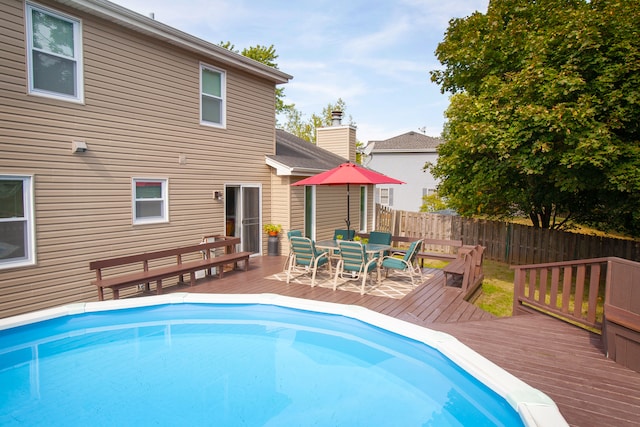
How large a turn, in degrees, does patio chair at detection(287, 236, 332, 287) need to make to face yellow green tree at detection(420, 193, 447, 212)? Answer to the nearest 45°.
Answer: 0° — it already faces it

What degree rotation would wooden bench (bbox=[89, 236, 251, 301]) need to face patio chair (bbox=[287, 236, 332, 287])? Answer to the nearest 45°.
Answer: approximately 45° to its left

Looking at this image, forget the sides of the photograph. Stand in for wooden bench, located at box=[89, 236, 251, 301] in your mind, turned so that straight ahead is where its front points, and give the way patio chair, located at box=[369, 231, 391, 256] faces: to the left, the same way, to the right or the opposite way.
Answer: to the right

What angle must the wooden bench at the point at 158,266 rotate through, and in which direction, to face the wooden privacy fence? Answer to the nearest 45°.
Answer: approximately 45° to its left

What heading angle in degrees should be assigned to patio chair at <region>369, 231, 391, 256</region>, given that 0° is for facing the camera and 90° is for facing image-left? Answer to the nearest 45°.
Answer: approximately 0°

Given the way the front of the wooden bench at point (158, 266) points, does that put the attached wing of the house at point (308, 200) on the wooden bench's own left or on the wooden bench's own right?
on the wooden bench's own left

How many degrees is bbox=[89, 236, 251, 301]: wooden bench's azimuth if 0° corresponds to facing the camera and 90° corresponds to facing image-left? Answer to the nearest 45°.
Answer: approximately 315°

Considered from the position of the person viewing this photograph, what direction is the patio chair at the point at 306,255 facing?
facing away from the viewer and to the right of the viewer

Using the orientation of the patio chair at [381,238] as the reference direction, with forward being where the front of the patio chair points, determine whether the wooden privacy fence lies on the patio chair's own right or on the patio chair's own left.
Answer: on the patio chair's own left
